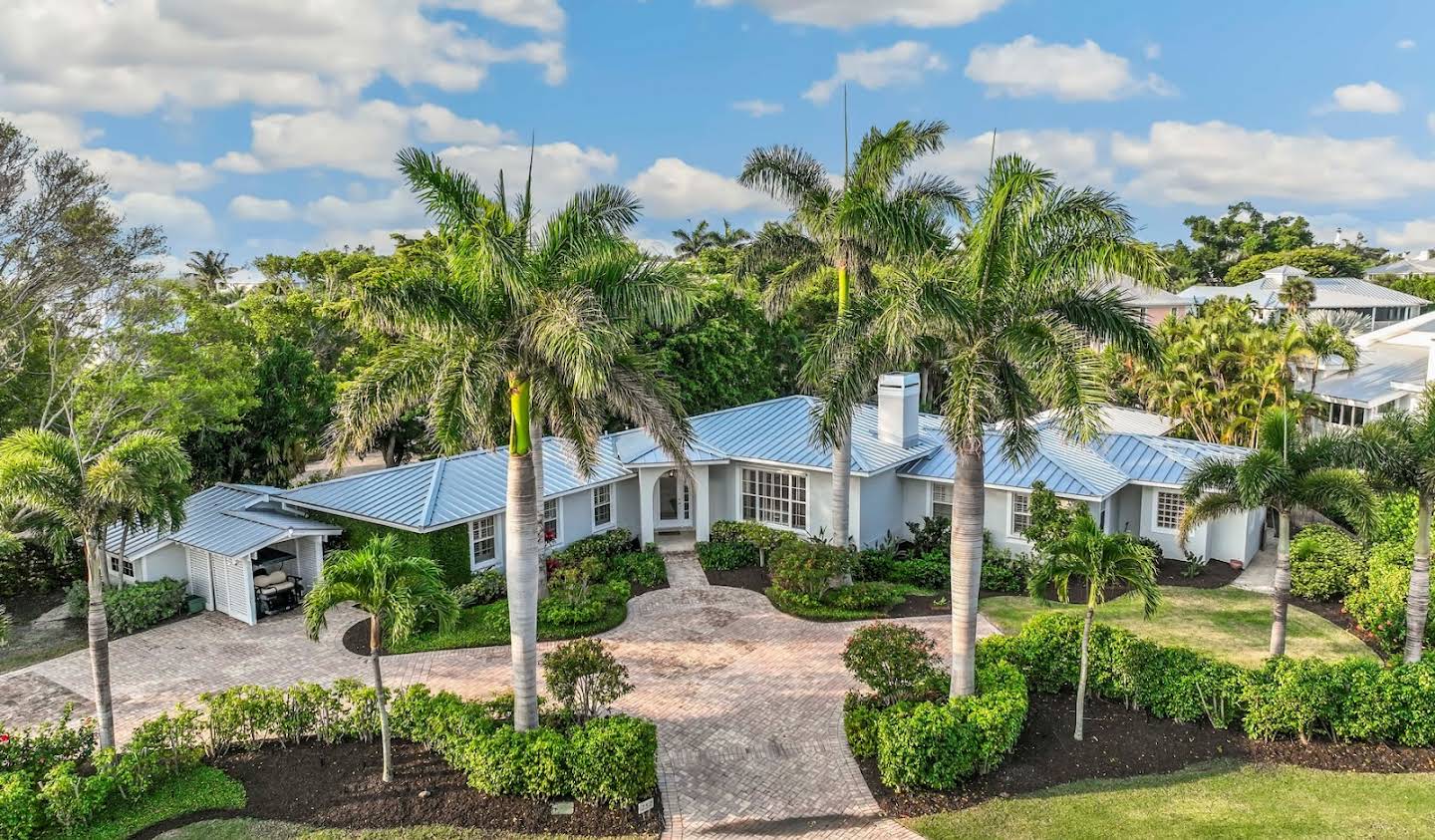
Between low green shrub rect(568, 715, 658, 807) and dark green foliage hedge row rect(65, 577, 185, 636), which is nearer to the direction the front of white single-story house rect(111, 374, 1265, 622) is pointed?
the low green shrub

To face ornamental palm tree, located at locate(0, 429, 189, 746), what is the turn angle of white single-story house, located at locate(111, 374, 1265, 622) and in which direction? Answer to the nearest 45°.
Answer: approximately 45° to its right

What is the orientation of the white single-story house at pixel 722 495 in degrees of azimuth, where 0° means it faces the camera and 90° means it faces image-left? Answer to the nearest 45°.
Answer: approximately 0°

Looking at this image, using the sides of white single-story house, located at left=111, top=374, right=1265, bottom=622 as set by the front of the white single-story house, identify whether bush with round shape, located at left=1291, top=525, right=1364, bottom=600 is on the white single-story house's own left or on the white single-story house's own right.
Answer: on the white single-story house's own left

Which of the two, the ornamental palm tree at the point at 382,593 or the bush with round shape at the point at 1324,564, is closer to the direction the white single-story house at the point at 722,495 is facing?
the ornamental palm tree
